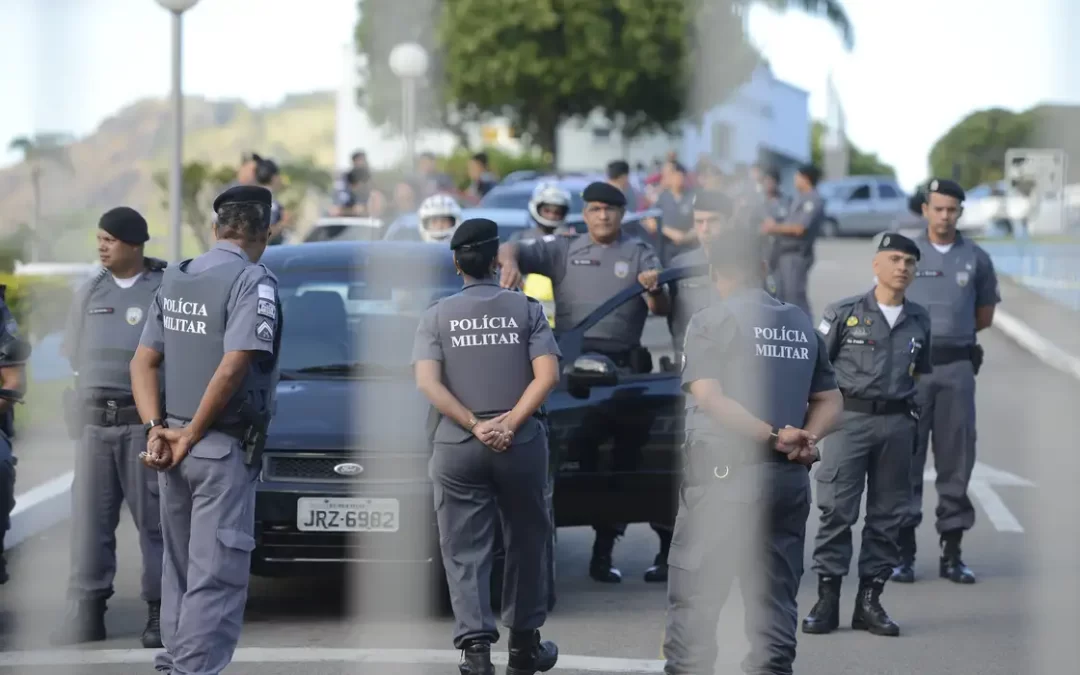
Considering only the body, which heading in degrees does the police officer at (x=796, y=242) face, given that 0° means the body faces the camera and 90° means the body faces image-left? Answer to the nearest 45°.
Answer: approximately 90°

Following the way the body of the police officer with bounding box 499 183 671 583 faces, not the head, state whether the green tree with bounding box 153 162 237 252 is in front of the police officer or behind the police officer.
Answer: behind

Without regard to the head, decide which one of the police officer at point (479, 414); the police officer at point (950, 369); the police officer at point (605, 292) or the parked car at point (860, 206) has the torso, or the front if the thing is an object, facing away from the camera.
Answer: the police officer at point (479, 414)

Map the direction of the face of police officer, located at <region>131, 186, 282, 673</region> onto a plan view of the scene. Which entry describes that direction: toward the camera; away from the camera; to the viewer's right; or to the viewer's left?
away from the camera

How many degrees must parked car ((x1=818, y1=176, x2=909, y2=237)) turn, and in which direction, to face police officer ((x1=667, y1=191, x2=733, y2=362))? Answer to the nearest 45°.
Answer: approximately 45° to its left

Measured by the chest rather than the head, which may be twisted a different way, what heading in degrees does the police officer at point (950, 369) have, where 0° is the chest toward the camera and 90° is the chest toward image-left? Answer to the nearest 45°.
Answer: approximately 0°

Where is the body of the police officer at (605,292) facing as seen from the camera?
toward the camera

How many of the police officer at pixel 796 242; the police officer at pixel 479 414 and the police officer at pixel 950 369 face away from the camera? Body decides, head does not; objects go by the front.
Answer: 1

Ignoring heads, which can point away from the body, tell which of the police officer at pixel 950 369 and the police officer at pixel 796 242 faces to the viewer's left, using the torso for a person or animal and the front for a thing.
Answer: the police officer at pixel 796 242

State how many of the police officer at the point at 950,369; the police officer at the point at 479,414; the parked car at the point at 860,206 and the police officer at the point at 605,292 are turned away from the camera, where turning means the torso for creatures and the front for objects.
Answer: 1

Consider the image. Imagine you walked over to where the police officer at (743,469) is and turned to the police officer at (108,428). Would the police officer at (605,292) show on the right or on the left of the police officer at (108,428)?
right

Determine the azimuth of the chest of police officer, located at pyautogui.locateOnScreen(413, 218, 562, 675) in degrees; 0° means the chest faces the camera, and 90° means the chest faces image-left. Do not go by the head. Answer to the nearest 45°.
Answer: approximately 180°
